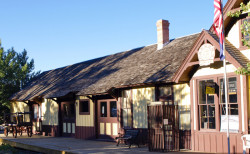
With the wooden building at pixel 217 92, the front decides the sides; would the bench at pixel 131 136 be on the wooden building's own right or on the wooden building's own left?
on the wooden building's own right

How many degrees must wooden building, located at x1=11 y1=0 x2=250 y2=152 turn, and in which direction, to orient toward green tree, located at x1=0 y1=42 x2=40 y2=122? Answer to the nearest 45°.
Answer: approximately 90° to its right

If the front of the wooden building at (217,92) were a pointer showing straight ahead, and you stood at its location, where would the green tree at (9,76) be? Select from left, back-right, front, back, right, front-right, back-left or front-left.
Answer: right

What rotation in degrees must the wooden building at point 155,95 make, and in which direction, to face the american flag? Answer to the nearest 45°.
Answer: approximately 45° to its left

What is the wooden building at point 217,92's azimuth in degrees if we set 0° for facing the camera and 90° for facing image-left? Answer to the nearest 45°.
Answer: approximately 45°
